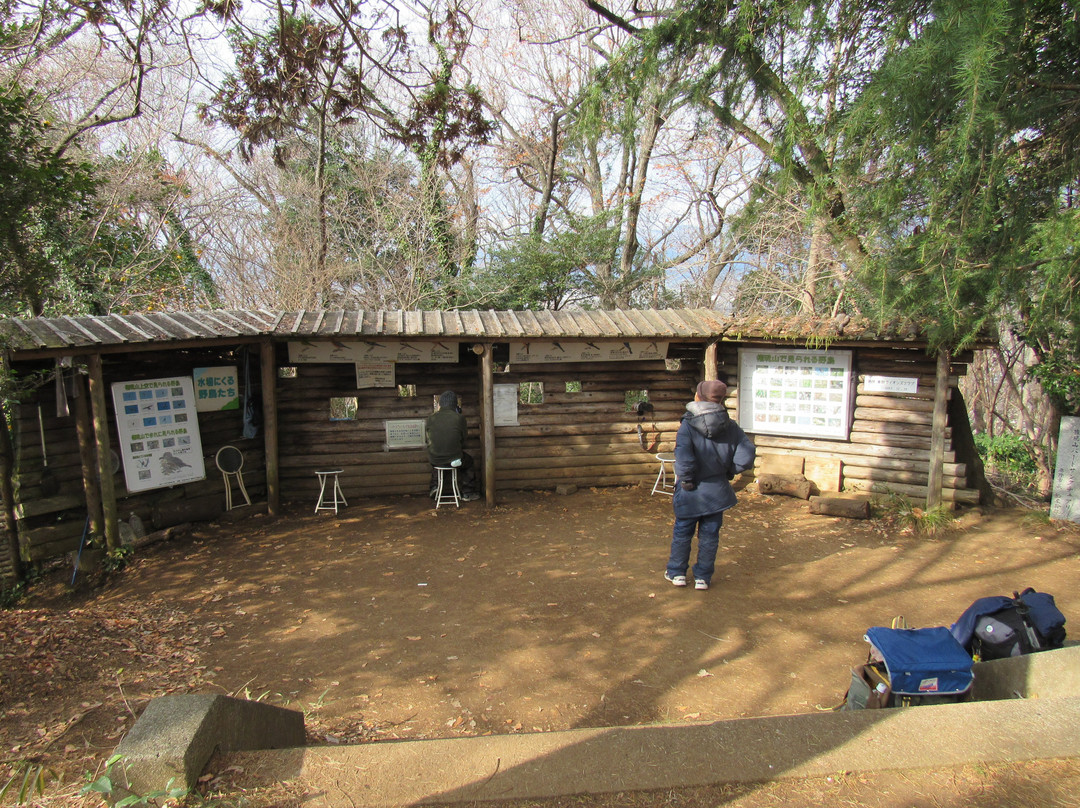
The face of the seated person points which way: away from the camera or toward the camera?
away from the camera

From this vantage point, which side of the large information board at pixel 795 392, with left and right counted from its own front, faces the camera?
front

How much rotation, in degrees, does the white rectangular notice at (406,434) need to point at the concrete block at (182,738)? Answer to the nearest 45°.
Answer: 0° — it already faces it

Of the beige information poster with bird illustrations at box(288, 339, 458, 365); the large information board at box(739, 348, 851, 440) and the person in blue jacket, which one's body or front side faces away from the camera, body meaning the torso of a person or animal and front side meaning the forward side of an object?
the person in blue jacket

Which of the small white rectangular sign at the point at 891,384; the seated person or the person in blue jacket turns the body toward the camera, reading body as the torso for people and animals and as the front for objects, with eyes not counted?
the small white rectangular sign

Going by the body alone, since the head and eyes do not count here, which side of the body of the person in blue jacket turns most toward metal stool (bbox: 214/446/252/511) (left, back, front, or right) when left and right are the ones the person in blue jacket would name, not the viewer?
left

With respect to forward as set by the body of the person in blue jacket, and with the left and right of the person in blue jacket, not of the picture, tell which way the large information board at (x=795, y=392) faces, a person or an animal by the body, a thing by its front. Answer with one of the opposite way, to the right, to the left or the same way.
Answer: the opposite way

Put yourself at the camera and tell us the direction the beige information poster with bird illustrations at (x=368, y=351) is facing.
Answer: facing the viewer

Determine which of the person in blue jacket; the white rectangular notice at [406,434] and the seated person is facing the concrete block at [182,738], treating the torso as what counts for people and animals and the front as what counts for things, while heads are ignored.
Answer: the white rectangular notice

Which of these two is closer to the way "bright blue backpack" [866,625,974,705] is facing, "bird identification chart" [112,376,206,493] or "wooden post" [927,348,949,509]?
the bird identification chart

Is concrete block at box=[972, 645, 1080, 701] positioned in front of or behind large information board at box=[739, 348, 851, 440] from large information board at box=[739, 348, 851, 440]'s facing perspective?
in front

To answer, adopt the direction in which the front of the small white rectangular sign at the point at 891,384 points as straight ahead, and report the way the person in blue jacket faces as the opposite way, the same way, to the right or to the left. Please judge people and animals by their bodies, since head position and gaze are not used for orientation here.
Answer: the opposite way
